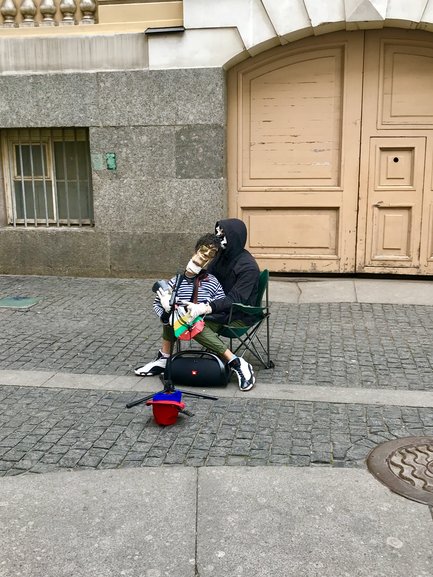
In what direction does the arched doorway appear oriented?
toward the camera

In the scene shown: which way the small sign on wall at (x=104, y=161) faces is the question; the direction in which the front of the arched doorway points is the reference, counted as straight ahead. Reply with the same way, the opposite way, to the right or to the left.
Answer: the same way

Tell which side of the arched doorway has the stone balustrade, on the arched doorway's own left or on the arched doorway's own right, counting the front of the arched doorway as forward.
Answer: on the arched doorway's own right

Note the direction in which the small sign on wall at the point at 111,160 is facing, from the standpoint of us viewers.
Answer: facing the viewer

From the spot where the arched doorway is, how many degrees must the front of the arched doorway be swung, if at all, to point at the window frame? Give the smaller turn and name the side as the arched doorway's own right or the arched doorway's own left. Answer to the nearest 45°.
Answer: approximately 90° to the arched doorway's own right

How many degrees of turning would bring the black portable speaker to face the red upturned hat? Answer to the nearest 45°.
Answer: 0° — it already faces it

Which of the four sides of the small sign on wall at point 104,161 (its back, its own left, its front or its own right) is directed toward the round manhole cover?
front

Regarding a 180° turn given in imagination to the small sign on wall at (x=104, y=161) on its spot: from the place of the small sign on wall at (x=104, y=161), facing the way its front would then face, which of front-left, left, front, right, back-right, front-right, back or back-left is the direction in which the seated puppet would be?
back

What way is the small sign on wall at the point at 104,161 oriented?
toward the camera

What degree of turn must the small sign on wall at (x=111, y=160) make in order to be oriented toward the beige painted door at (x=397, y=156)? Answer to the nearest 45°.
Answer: approximately 90° to its left

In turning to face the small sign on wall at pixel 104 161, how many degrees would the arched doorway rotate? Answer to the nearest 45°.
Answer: approximately 90° to its right

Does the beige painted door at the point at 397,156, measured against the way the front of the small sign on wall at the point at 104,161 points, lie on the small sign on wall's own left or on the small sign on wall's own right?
on the small sign on wall's own left

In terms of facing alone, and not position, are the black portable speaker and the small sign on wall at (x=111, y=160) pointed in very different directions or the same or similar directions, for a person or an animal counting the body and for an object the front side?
same or similar directions

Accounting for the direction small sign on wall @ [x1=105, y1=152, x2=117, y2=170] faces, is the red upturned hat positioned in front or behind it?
in front

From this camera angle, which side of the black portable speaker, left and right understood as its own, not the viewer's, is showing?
front

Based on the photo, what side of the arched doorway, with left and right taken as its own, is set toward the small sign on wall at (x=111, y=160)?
right

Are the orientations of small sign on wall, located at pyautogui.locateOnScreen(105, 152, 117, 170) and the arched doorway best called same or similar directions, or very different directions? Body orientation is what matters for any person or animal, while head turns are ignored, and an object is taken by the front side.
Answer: same or similar directions
